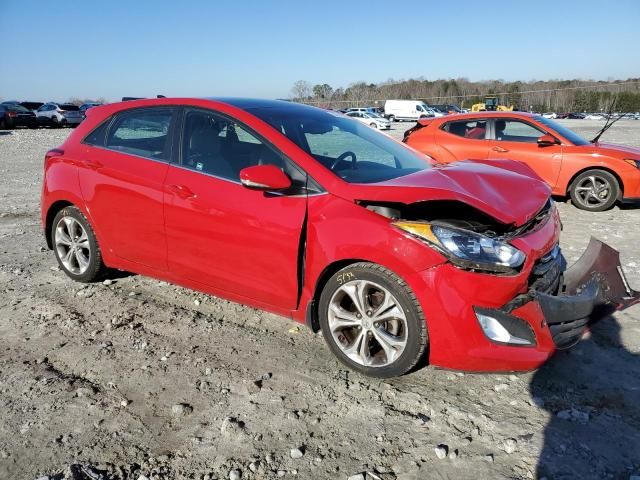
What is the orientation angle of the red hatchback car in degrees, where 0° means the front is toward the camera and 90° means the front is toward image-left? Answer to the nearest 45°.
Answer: approximately 315°

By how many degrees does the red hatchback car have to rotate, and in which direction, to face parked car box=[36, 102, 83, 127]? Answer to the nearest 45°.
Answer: approximately 180°

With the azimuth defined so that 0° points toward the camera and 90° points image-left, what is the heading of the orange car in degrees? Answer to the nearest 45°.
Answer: approximately 270°

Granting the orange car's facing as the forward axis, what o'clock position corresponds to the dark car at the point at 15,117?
The dark car is roughly at 7 o'clock from the orange car.

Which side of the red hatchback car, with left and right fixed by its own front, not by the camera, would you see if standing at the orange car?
left

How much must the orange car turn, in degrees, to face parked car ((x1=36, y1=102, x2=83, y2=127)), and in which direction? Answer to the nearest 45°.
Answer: approximately 135° to its left
